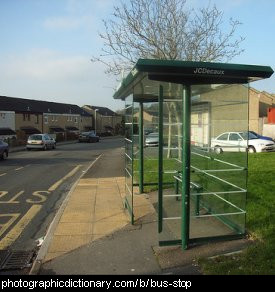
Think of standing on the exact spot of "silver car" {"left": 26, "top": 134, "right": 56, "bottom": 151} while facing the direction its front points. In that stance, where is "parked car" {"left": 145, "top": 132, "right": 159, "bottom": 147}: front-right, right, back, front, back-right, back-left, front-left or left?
front-right

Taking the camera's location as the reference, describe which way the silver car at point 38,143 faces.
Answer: facing away from the viewer and to the right of the viewer

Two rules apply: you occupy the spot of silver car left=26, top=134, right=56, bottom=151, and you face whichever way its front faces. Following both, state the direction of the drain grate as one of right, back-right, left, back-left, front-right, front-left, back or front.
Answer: back-right

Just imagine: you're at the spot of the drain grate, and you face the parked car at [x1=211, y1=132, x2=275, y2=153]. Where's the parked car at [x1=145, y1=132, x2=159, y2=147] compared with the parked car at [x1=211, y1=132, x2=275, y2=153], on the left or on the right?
left

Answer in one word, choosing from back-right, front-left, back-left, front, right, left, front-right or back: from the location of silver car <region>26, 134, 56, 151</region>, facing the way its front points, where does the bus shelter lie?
back-right

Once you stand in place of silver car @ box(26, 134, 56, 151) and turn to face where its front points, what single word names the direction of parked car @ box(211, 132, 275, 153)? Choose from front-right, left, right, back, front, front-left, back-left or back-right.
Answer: back-right
